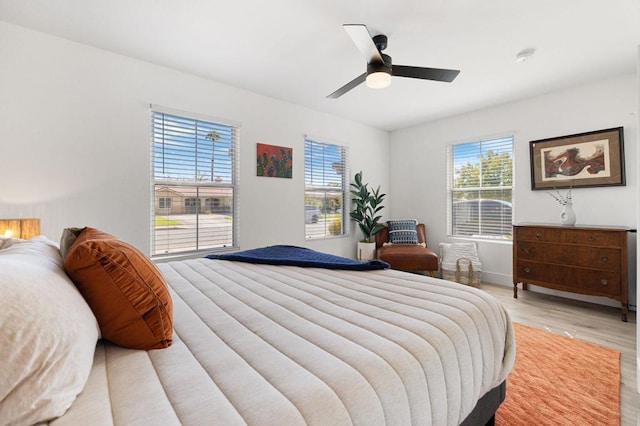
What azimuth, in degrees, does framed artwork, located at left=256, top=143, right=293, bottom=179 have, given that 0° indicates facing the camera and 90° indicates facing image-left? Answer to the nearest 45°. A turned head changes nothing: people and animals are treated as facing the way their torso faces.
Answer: approximately 315°

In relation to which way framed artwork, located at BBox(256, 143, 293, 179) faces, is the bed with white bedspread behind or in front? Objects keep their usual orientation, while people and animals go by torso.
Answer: in front

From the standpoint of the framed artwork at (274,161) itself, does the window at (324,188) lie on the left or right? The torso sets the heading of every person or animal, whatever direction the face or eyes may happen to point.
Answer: on its left

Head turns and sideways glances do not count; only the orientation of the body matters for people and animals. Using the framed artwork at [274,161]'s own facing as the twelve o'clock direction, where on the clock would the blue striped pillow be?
The blue striped pillow is roughly at 10 o'clock from the framed artwork.

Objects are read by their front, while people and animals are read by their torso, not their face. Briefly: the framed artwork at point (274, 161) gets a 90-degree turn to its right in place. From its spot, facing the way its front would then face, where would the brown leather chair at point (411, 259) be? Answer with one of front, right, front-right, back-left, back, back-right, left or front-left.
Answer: back-left

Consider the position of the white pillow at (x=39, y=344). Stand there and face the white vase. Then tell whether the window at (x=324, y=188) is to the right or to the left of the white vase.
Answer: left

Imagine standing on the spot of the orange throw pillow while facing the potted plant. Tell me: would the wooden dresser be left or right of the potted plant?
right

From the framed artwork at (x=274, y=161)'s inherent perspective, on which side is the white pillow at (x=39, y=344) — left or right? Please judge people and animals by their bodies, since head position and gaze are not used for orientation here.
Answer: on its right

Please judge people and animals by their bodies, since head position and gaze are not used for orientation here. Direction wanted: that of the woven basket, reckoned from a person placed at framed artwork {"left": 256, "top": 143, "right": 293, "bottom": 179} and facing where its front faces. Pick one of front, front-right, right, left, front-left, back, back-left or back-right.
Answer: front-left

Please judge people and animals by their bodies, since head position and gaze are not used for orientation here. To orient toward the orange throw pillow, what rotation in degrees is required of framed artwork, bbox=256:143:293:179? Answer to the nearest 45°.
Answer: approximately 45° to its right

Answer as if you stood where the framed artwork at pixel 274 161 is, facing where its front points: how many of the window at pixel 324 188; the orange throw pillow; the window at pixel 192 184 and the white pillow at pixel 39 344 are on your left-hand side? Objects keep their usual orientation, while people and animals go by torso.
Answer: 1

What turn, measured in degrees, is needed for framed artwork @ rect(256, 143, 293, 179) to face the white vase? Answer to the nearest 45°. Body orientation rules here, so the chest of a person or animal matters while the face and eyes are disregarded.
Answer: approximately 45° to its left

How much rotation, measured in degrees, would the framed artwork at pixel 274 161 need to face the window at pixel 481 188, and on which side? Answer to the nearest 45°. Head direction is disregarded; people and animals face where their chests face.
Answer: approximately 45° to its left
